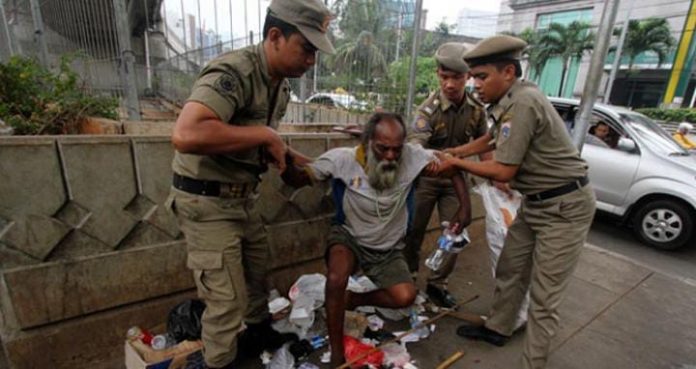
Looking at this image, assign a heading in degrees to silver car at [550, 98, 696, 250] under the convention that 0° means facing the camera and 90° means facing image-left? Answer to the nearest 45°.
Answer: approximately 315°

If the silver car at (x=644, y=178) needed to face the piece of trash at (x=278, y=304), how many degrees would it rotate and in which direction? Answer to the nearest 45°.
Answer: approximately 90° to its right

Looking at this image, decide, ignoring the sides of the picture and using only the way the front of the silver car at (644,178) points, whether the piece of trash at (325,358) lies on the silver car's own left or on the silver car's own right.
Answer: on the silver car's own right
